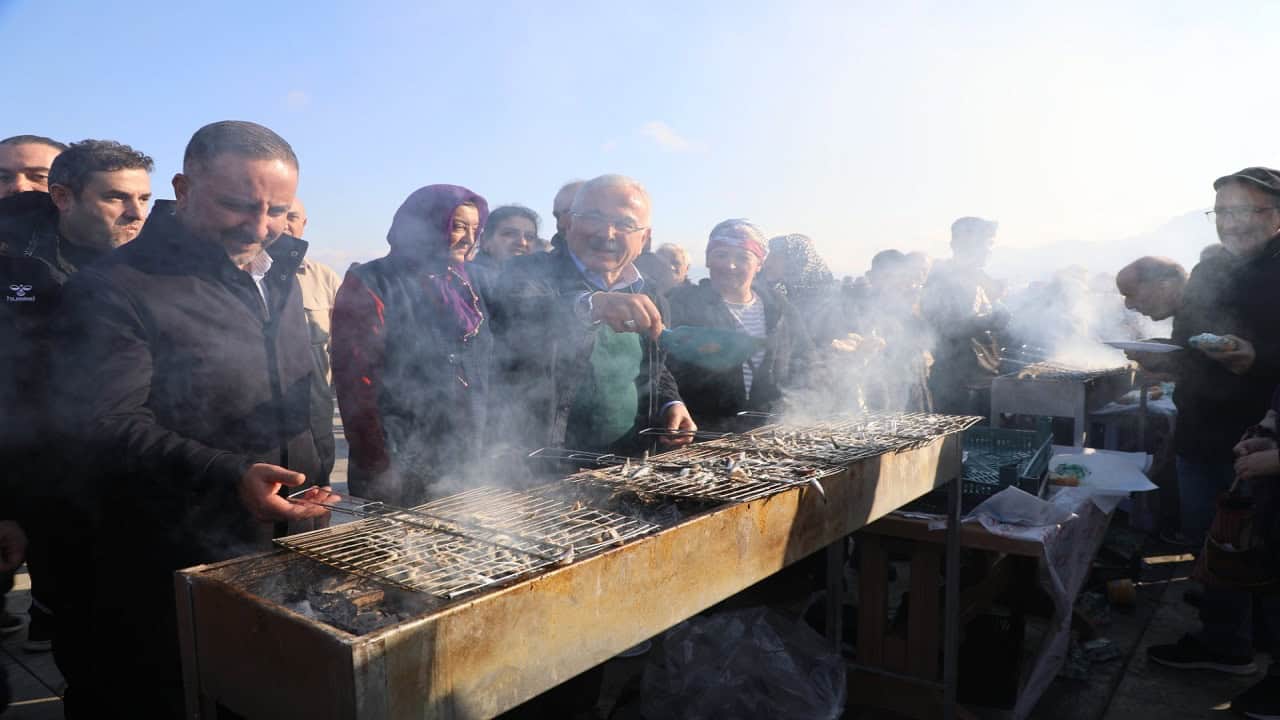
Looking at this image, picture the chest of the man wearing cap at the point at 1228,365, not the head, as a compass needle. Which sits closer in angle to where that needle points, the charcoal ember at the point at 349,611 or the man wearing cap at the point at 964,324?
the charcoal ember

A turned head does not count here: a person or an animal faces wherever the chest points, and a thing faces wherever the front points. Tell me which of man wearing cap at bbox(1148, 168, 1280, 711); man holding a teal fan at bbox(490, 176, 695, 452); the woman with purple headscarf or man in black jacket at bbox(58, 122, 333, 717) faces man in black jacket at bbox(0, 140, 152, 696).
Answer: man wearing cap at bbox(1148, 168, 1280, 711)

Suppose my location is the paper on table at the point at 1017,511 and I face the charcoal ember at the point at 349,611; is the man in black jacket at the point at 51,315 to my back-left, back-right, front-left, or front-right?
front-right

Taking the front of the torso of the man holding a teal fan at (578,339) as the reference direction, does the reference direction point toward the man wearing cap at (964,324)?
no

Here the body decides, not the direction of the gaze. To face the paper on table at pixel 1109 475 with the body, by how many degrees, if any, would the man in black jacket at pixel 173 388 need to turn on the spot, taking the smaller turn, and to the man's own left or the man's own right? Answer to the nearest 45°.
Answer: approximately 45° to the man's own left

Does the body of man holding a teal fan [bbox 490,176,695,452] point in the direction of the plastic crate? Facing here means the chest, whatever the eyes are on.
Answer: no

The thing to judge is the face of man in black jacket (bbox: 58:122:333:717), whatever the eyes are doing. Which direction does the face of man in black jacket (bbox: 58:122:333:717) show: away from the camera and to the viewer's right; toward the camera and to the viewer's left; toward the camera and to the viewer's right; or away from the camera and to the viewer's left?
toward the camera and to the viewer's right

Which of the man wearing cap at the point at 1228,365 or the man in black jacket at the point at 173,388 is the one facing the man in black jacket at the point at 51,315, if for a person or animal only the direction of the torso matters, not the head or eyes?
the man wearing cap

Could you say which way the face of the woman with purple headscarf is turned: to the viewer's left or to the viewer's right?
to the viewer's right

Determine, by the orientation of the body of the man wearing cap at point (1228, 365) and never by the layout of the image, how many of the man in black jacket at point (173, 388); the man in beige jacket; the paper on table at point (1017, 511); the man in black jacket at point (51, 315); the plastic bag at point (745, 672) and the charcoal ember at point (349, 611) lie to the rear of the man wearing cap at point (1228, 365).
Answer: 0

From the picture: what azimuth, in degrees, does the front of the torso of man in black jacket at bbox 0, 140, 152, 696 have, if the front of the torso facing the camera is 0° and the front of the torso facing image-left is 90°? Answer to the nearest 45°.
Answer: approximately 315°

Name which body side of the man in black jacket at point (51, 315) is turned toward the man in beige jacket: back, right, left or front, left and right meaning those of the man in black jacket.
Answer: left

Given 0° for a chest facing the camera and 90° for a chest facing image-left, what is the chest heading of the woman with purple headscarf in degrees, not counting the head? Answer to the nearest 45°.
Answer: approximately 315°

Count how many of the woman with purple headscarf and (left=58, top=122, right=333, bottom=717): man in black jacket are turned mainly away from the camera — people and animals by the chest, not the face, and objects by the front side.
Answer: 0

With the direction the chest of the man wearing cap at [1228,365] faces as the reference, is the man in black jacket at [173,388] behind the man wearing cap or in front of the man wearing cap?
in front

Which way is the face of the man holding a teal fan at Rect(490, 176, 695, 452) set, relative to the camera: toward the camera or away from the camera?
toward the camera

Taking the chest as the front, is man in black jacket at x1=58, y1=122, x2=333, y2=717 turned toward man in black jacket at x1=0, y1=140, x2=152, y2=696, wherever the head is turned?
no
